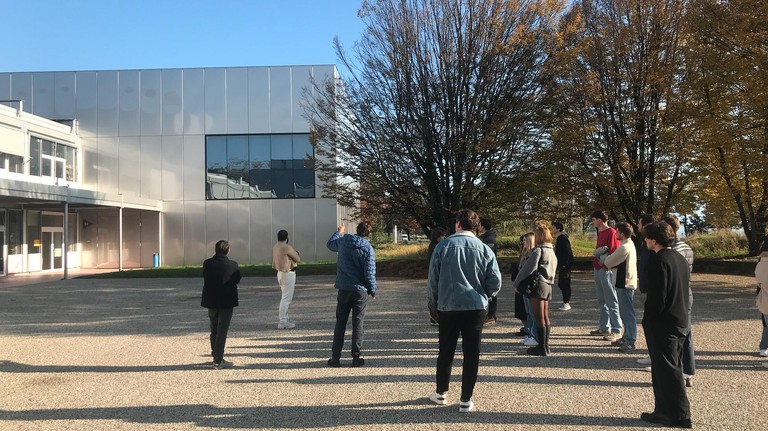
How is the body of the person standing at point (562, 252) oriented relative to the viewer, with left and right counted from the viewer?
facing to the left of the viewer

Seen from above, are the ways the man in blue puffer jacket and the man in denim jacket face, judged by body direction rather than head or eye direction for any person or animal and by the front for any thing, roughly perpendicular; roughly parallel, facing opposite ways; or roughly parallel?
roughly parallel

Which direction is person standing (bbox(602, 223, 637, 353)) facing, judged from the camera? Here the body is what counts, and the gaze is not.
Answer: to the viewer's left

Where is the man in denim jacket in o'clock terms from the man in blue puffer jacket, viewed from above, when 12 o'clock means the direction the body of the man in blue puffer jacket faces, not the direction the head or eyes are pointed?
The man in denim jacket is roughly at 5 o'clock from the man in blue puffer jacket.

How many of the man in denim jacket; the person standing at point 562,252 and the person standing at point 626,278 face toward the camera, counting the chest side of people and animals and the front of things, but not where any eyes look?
0

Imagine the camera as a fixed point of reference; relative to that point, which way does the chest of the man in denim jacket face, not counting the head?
away from the camera

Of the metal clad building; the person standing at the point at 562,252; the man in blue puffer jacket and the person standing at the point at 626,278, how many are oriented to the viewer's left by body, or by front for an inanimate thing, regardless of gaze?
2

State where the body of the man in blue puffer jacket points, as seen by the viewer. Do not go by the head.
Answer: away from the camera

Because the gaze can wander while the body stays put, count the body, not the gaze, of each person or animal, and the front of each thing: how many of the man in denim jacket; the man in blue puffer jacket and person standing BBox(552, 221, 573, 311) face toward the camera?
0

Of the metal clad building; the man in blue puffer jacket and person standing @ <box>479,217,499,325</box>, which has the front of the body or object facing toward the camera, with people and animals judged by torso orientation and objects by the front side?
the metal clad building

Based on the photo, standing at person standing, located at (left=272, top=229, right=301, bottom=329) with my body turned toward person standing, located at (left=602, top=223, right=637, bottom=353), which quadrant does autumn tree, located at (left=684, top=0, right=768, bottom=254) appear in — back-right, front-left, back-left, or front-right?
front-left

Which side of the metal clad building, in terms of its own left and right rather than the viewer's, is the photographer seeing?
front

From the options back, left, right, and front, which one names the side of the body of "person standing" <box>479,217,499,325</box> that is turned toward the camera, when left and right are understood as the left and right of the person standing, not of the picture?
left

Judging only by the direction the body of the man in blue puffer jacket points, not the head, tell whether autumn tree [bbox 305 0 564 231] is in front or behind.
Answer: in front

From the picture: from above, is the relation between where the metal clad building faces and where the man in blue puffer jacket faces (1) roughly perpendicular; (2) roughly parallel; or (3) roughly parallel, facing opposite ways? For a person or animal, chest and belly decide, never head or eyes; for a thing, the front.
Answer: roughly parallel, facing opposite ways

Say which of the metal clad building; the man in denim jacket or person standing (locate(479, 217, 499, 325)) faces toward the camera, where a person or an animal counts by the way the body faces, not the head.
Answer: the metal clad building

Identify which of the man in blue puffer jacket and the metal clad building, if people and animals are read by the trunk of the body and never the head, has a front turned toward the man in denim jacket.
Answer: the metal clad building

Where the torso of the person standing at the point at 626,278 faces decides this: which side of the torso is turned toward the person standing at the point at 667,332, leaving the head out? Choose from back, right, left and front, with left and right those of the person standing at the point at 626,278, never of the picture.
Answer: left

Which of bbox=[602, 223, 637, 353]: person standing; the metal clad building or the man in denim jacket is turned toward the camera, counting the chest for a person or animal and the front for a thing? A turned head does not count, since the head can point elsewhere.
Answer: the metal clad building
